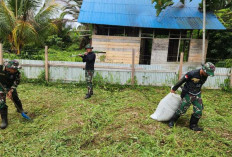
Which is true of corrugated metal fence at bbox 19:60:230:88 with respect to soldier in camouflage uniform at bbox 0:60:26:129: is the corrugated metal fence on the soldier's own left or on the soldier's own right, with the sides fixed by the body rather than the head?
on the soldier's own left

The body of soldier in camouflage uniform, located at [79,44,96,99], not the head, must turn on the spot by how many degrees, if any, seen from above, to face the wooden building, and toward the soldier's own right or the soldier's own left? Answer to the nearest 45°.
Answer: approximately 180°

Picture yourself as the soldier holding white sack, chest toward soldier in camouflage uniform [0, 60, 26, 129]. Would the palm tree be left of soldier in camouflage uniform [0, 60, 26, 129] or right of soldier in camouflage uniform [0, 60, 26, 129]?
right

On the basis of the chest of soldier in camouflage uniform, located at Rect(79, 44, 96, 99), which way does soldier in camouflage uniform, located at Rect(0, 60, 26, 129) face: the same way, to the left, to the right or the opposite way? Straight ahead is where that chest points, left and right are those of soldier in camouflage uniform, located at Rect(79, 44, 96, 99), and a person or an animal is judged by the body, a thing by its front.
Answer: to the left

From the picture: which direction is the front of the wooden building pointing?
toward the camera

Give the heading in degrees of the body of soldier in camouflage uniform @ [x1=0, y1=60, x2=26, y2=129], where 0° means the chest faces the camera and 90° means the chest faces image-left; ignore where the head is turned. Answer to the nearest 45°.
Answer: approximately 315°

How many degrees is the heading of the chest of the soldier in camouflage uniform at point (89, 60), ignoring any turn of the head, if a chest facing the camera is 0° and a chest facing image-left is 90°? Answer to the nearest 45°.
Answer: approximately 45°

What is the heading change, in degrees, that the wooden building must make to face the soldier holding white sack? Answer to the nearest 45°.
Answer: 0° — it already faces them

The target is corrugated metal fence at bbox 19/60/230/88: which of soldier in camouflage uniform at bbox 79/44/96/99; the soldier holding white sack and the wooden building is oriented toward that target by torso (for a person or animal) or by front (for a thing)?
the wooden building

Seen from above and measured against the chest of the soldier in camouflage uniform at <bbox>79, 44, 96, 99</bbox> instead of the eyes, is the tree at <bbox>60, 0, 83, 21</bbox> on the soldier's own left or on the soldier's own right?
on the soldier's own right
